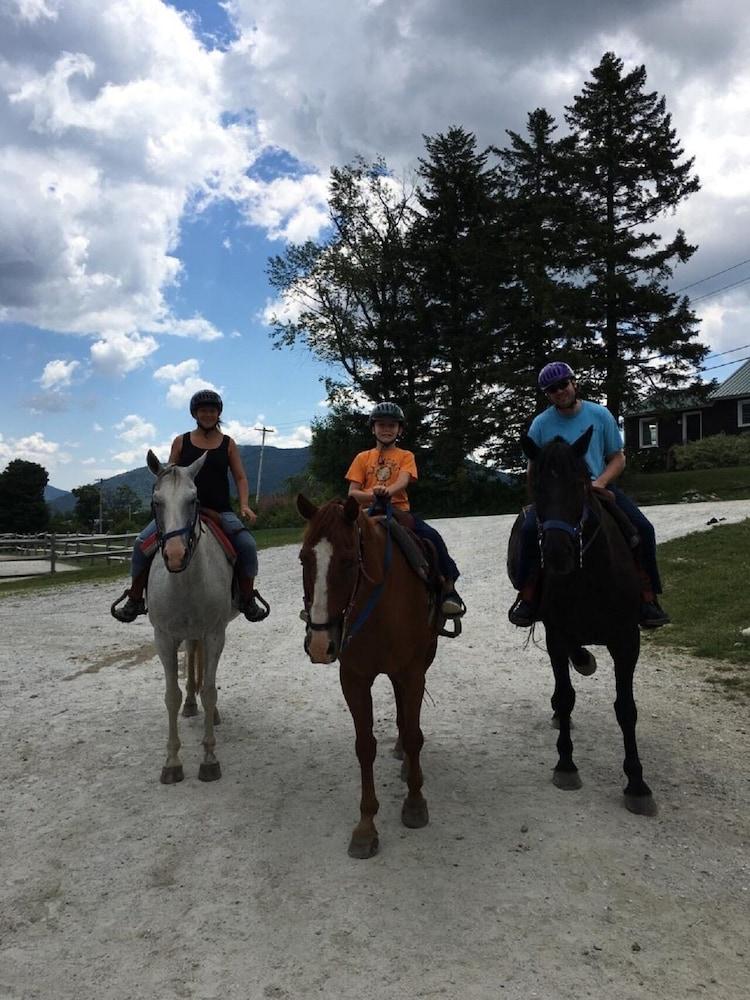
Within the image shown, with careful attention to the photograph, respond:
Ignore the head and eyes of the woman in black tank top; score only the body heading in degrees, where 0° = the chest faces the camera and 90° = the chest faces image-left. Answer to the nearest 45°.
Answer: approximately 0°

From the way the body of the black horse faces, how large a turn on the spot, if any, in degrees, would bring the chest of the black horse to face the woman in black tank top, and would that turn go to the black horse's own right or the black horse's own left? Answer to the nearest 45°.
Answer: approximately 90° to the black horse's own right

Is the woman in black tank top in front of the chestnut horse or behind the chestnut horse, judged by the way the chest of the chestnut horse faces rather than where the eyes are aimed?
behind

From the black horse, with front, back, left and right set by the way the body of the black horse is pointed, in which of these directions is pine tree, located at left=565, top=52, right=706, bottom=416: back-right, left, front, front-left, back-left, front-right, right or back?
back

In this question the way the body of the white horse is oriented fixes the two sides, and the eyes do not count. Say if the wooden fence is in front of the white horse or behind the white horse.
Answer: behind

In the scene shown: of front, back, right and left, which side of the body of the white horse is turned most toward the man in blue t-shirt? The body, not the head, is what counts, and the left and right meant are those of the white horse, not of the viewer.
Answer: left
